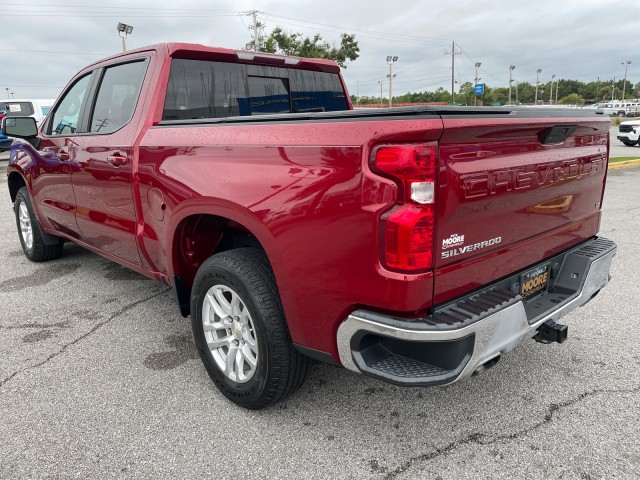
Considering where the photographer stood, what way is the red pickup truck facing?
facing away from the viewer and to the left of the viewer

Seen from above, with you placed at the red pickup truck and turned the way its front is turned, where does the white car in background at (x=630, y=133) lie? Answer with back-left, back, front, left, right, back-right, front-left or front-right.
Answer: right
